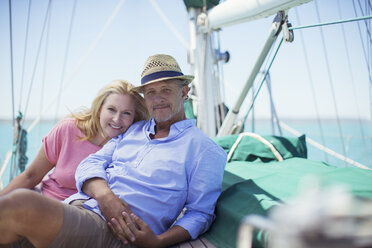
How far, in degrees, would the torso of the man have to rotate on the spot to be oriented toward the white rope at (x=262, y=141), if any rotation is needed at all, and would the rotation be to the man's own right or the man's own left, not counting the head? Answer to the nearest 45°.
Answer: approximately 180°

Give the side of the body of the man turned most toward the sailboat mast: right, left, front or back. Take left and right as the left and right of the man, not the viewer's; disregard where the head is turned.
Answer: back

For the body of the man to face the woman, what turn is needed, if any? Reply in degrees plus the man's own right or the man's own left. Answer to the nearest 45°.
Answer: approximately 90° to the man's own right

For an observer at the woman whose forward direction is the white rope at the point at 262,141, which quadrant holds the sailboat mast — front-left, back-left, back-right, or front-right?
front-left

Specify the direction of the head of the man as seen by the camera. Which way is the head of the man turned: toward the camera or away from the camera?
toward the camera

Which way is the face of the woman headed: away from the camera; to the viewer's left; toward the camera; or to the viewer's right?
toward the camera
